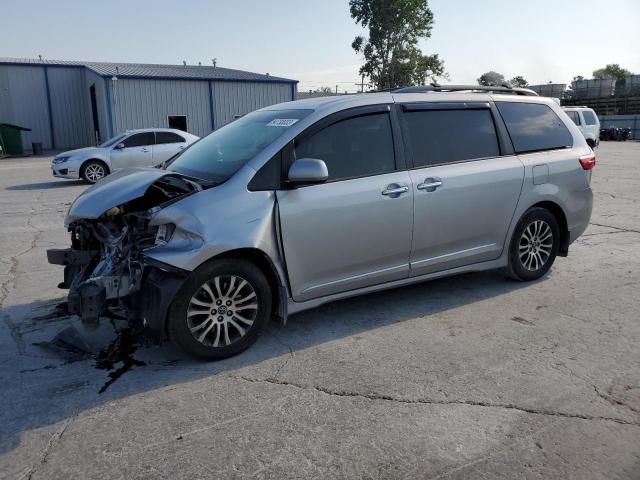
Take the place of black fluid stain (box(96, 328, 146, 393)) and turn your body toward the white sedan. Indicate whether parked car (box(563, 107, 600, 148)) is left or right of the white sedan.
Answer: right

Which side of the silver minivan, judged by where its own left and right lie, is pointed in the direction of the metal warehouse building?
right

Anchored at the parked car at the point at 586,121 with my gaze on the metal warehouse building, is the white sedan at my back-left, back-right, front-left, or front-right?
front-left

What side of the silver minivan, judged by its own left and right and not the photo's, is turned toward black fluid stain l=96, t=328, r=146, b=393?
front

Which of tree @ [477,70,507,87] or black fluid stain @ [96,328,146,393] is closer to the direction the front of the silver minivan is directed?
the black fluid stain

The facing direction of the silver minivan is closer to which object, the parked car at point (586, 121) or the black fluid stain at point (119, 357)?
the black fluid stain

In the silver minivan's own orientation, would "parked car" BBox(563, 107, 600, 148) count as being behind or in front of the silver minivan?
behind

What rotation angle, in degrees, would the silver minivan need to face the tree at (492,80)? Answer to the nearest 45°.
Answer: approximately 180°

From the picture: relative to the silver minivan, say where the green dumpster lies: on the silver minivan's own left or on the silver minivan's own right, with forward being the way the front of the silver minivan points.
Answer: on the silver minivan's own right

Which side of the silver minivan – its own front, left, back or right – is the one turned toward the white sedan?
right

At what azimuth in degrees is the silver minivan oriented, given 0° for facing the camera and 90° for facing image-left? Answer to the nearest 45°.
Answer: approximately 45°
